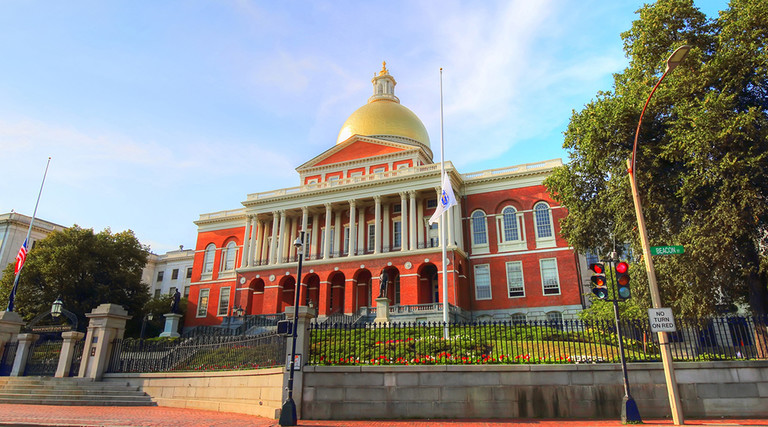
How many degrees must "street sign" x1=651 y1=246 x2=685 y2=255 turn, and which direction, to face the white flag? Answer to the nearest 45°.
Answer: approximately 135° to its right

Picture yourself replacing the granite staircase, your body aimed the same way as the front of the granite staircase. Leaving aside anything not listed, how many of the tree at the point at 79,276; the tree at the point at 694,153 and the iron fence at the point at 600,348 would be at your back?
1

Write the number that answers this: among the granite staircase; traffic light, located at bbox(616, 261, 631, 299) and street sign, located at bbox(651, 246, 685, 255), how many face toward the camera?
3

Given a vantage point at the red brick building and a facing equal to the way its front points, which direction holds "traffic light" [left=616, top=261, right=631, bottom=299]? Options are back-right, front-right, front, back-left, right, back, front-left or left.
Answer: front-left

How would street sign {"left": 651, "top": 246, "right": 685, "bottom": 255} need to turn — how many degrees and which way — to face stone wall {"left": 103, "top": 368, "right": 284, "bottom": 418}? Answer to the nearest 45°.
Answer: approximately 90° to its right

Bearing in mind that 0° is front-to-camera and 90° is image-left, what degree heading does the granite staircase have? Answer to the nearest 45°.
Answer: approximately 0°

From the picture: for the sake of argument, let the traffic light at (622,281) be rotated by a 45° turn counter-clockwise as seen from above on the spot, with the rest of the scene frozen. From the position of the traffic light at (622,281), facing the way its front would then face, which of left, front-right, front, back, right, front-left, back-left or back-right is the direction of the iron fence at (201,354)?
back-right

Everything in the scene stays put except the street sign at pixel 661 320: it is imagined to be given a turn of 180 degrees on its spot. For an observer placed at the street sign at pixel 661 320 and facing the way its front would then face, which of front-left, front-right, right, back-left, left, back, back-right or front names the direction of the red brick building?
front-left

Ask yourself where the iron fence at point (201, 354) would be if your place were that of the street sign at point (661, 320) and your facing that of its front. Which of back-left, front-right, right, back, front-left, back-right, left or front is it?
right

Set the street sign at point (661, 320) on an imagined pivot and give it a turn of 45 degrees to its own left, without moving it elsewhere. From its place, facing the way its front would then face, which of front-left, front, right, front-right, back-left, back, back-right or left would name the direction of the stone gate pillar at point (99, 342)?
back-right

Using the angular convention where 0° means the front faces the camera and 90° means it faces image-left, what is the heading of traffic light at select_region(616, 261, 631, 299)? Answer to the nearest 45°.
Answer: approximately 0°

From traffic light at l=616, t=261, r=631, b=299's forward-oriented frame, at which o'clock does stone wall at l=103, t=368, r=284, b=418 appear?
The stone wall is roughly at 3 o'clock from the traffic light.
